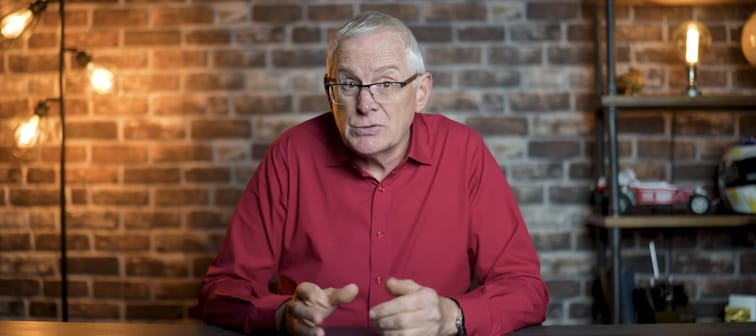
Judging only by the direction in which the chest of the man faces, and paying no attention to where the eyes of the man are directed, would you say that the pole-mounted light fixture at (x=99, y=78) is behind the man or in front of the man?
behind

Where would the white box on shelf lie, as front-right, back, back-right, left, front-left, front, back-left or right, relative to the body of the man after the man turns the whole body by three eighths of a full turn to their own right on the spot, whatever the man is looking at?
right

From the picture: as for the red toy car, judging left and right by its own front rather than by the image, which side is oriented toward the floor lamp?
back

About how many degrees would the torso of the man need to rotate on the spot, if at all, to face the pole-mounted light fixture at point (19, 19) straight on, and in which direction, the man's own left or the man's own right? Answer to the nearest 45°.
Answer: approximately 135° to the man's own right

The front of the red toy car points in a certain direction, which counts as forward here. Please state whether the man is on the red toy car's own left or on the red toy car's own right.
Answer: on the red toy car's own right

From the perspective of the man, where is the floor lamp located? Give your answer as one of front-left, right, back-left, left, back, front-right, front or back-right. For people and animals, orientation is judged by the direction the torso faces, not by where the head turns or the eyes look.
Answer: back-right

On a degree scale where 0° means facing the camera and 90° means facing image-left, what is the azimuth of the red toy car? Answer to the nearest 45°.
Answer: approximately 270°

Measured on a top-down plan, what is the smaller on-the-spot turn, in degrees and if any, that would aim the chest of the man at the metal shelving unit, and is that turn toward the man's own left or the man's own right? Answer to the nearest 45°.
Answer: approximately 135° to the man's own left

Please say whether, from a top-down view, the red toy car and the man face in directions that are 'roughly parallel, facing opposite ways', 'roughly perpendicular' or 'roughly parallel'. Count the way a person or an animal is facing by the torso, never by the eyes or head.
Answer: roughly perpendicular
